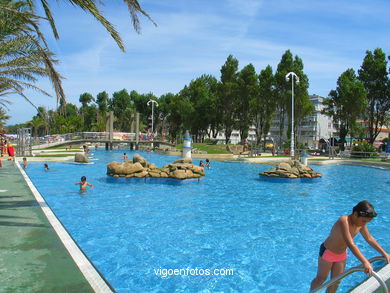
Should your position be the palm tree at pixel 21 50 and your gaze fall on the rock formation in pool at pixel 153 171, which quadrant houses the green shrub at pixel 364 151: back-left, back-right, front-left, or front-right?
front-right

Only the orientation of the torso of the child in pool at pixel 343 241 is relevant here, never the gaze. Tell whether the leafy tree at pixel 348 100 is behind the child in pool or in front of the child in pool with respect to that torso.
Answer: behind

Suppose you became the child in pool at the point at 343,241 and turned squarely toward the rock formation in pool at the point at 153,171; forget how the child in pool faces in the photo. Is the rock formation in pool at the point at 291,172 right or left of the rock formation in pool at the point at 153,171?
right
